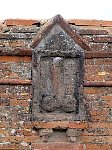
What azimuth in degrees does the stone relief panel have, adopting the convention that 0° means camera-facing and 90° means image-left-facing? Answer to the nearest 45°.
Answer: approximately 0°
